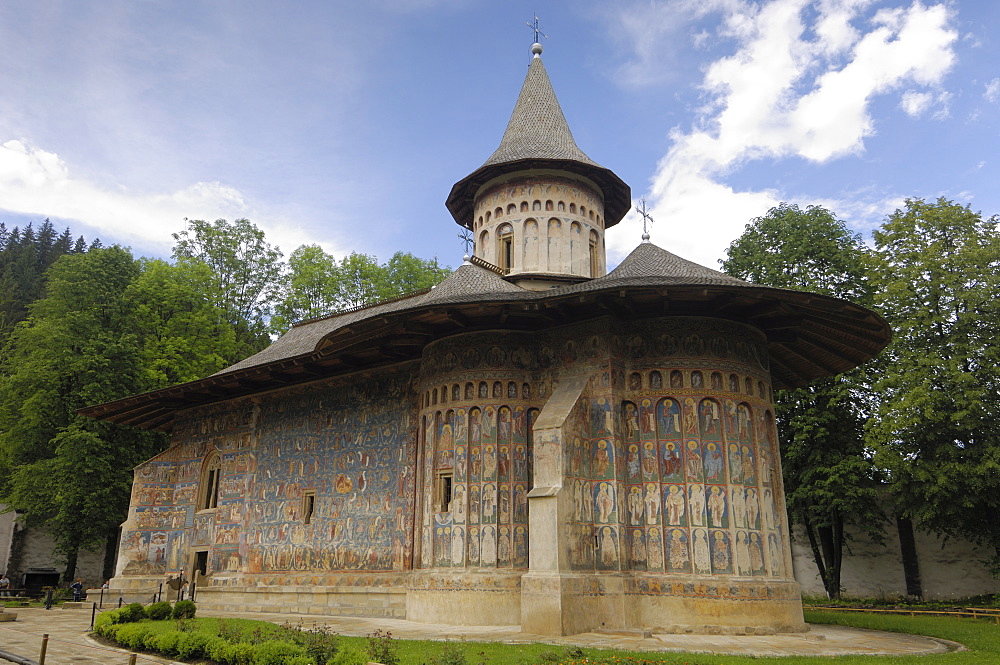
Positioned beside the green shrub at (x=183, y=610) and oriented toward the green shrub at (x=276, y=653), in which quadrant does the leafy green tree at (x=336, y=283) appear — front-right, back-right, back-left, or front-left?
back-left

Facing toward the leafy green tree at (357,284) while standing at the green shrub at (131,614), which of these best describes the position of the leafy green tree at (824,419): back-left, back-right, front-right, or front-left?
front-right

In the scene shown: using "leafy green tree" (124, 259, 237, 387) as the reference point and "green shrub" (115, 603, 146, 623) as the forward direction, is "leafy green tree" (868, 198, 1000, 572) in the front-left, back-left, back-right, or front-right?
front-left
